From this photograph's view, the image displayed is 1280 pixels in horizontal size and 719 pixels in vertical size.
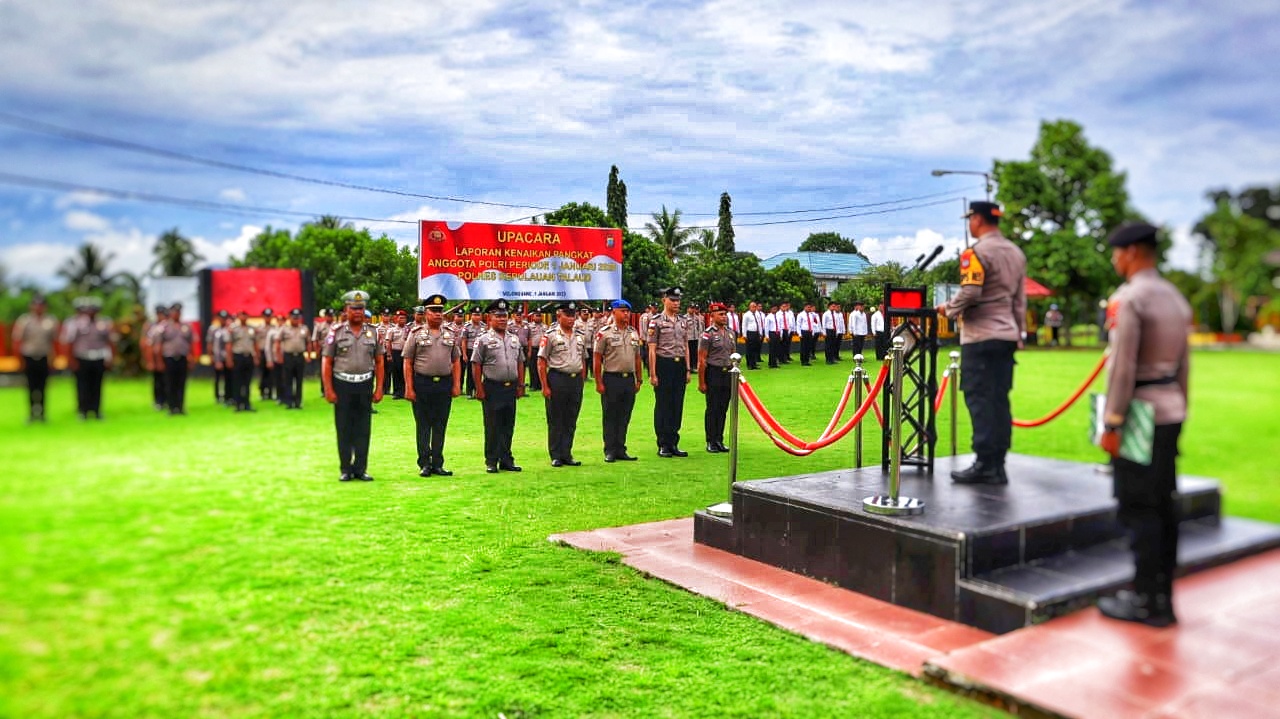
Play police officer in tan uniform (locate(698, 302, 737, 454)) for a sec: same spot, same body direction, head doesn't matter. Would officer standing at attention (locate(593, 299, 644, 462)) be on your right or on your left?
on your right

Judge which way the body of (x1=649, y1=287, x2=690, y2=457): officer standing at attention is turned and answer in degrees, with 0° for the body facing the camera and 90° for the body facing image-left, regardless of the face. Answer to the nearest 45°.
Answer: approximately 315°

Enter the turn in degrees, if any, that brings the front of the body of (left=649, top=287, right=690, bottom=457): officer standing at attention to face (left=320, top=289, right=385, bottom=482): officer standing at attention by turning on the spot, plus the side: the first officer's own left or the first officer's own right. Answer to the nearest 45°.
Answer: approximately 45° to the first officer's own right

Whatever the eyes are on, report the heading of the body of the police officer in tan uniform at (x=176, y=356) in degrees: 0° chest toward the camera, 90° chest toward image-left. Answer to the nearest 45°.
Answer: approximately 0°

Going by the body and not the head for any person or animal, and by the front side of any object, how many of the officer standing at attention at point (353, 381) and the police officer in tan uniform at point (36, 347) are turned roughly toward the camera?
2

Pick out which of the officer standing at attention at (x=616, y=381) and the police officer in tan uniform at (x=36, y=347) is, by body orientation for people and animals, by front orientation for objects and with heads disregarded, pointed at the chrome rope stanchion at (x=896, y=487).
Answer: the officer standing at attention

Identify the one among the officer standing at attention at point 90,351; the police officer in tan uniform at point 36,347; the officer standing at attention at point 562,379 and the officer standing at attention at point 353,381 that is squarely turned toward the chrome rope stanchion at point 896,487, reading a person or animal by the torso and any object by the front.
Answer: the officer standing at attention at point 562,379
